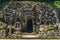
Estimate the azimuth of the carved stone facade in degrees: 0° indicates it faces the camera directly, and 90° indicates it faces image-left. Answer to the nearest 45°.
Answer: approximately 0°
